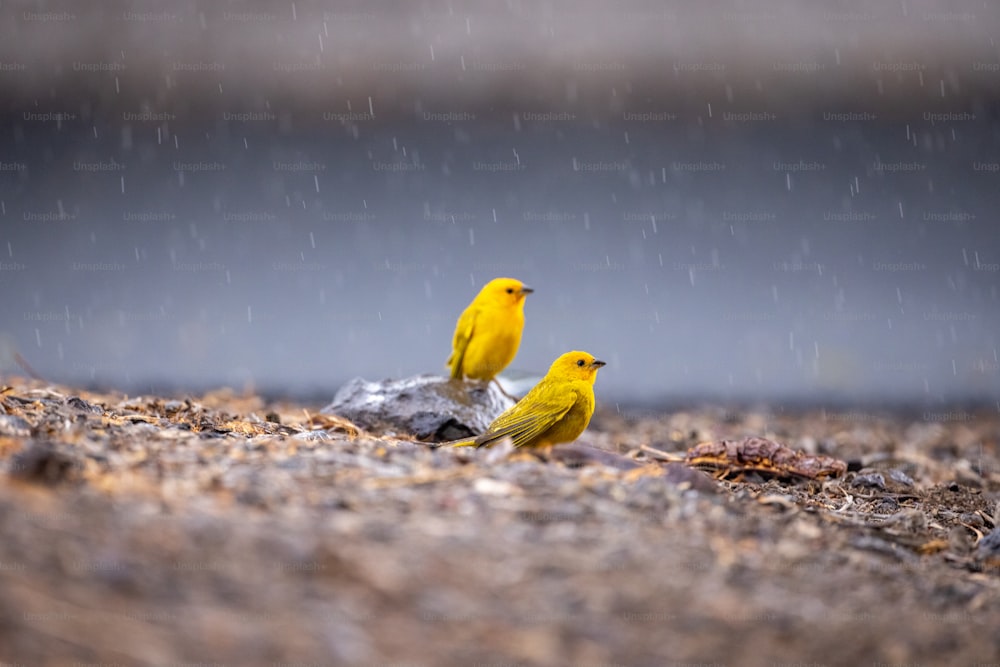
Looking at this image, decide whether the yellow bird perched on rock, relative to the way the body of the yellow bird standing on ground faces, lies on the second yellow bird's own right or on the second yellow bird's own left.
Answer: on the second yellow bird's own left

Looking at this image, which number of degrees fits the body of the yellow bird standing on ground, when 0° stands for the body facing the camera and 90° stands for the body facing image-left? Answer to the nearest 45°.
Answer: approximately 270°

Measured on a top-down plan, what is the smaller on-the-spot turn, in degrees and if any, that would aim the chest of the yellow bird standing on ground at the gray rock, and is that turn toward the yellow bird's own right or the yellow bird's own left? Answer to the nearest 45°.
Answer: approximately 135° to the yellow bird's own left
